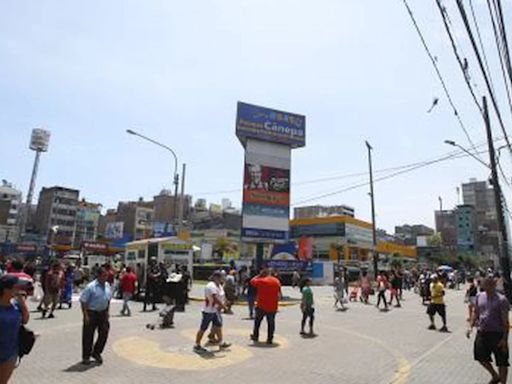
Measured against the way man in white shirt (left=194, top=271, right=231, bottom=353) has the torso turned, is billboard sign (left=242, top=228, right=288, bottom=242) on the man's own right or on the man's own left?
on the man's own left

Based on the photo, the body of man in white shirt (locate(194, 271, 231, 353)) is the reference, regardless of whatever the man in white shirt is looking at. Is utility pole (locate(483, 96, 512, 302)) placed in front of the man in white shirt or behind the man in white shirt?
in front

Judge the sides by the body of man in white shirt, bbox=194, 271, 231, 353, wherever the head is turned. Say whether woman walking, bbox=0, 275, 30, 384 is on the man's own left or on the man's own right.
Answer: on the man's own right

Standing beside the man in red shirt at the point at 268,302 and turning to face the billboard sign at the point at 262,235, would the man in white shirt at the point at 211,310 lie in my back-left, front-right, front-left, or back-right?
back-left
